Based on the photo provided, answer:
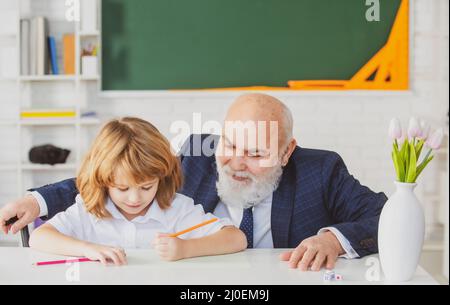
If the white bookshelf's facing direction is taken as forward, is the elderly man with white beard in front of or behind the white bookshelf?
in front

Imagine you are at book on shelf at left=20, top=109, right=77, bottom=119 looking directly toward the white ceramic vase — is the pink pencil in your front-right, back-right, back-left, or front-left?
front-right

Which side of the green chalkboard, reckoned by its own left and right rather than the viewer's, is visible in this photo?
front

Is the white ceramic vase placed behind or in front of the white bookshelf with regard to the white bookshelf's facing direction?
in front

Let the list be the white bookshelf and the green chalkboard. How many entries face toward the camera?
2

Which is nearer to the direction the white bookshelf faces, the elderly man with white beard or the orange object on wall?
the elderly man with white beard

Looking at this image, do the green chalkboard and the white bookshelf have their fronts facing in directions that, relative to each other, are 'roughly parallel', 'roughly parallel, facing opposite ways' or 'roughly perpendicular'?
roughly parallel

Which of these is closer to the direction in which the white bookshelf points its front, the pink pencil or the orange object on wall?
the pink pencil

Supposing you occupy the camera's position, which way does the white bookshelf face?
facing the viewer

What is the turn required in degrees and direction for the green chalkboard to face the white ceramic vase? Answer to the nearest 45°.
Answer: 0° — it already faces it

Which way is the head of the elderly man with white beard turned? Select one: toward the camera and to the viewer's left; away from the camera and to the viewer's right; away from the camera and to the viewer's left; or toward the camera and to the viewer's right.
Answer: toward the camera and to the viewer's left
